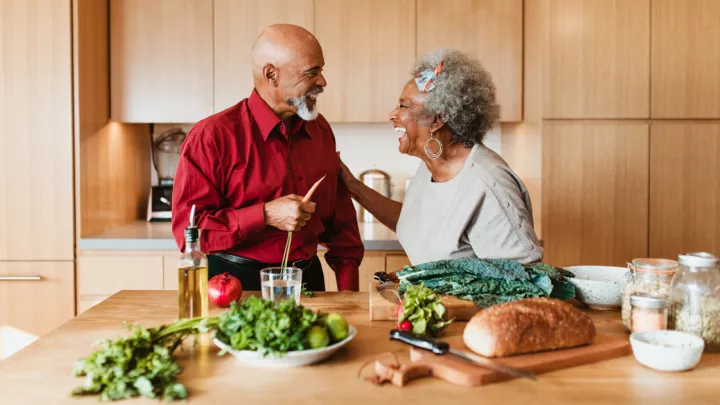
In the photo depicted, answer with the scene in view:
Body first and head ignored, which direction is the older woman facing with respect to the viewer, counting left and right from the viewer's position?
facing the viewer and to the left of the viewer

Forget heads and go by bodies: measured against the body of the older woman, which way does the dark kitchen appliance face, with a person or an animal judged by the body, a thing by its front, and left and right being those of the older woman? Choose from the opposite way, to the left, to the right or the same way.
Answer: to the left

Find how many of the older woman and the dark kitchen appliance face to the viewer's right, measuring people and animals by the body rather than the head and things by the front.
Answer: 0

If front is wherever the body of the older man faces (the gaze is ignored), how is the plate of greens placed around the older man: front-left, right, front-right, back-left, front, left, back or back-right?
front-right

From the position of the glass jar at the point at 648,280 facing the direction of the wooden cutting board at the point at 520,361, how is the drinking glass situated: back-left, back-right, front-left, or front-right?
front-right

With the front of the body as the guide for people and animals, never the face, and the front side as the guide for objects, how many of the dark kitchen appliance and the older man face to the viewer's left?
0

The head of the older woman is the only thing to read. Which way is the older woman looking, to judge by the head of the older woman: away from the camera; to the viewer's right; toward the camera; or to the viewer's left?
to the viewer's left

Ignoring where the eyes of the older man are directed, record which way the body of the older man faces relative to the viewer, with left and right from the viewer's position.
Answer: facing the viewer and to the right of the viewer

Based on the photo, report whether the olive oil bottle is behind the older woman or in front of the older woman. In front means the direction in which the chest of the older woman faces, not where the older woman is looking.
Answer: in front

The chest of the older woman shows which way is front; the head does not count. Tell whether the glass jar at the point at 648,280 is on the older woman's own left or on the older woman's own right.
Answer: on the older woman's own left

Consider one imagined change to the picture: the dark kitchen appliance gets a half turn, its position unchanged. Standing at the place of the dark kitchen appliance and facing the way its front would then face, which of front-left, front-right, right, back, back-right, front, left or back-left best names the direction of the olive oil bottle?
back

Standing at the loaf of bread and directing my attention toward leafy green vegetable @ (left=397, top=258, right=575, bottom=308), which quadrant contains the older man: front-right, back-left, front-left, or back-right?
front-left

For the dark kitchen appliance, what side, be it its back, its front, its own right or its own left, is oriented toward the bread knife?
front

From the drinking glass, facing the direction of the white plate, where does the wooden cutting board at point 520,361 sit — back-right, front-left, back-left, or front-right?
front-left

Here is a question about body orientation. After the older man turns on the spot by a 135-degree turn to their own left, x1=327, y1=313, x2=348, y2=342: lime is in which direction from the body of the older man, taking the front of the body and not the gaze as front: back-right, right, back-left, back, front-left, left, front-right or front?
back

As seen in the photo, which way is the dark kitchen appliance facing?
toward the camera
